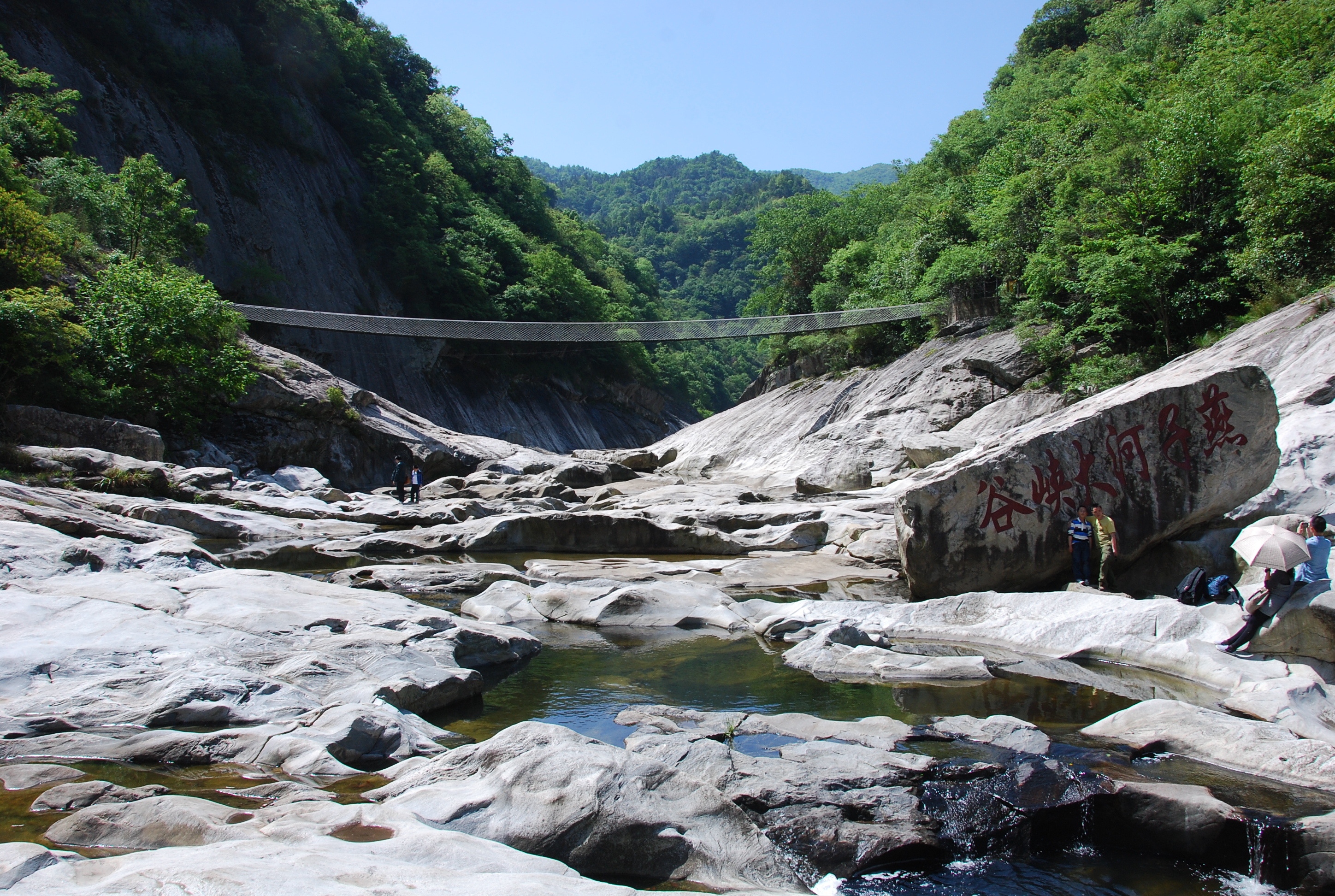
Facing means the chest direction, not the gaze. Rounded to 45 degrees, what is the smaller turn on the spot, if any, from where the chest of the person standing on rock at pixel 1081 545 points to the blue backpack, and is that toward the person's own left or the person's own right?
approximately 45° to the person's own left

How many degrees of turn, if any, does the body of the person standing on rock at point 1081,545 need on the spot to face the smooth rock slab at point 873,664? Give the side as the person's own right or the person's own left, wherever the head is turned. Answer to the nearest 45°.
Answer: approximately 45° to the person's own right

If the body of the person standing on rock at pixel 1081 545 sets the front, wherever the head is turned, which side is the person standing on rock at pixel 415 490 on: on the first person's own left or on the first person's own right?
on the first person's own right

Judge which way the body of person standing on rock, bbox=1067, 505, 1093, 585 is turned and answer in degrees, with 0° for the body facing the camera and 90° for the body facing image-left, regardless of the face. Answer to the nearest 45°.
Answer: approximately 0°

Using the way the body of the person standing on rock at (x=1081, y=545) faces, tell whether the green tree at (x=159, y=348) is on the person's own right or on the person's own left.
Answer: on the person's own right

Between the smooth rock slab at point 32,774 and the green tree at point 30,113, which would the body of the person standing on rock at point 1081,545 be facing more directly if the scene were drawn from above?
the smooth rock slab

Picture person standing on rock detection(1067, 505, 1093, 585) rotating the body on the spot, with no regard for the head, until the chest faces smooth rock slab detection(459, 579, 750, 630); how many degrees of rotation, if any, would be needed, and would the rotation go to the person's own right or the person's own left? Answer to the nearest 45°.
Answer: approximately 90° to the person's own right

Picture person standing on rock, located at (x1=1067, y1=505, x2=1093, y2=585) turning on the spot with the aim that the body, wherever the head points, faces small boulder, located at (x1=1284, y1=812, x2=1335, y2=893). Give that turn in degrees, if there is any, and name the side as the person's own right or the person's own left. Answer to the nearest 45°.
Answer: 0° — they already face it
